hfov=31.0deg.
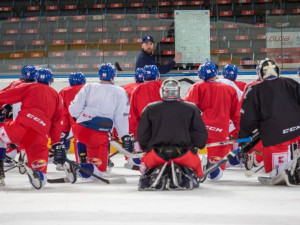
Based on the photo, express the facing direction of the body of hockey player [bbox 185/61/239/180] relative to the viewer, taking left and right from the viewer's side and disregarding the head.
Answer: facing away from the viewer

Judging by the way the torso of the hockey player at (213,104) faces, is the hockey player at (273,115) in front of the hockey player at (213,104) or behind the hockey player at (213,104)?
behind

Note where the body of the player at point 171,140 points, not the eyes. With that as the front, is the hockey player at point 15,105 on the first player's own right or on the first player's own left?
on the first player's own left

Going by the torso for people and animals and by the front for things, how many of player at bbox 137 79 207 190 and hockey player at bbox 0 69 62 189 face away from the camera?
2

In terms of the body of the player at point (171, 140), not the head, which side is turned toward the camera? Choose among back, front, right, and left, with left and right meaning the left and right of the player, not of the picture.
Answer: back

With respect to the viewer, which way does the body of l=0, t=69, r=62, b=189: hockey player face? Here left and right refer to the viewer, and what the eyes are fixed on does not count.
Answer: facing away from the viewer

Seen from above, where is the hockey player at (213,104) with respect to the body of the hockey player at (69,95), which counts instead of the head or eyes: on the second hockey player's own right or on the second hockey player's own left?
on the second hockey player's own right

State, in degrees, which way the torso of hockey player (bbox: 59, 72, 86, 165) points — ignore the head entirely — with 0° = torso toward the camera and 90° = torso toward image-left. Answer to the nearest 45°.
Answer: approximately 225°

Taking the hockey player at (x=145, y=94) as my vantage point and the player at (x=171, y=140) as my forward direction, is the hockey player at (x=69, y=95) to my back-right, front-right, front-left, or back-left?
back-right

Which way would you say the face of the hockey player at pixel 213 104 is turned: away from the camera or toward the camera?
away from the camera
